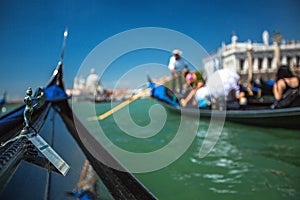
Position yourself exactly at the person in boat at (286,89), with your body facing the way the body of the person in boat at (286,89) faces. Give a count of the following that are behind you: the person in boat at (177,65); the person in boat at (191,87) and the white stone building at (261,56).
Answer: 0

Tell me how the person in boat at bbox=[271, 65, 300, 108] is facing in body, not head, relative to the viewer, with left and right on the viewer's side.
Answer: facing away from the viewer and to the left of the viewer

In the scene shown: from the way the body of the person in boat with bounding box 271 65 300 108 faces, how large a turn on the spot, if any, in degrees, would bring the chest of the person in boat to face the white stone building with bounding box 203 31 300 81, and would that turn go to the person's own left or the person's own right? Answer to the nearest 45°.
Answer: approximately 45° to the person's own right

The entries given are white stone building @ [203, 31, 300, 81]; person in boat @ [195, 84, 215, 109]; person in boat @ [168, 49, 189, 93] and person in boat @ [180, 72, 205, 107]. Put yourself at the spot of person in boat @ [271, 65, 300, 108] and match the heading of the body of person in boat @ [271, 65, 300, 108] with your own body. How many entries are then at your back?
0

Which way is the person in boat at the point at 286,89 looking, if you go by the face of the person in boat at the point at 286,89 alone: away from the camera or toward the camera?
away from the camera
